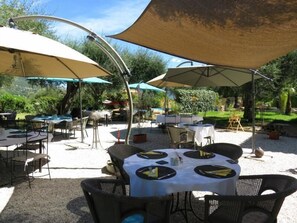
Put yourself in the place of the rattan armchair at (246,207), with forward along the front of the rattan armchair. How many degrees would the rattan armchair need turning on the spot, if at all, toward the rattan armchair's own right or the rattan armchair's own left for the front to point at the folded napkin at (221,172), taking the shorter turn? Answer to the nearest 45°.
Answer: approximately 45° to the rattan armchair's own right

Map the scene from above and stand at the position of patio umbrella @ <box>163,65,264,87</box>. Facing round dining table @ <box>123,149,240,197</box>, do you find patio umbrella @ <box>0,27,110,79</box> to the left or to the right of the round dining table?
right

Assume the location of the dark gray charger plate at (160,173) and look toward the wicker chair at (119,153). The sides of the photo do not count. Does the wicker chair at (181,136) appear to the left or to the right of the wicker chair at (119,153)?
right

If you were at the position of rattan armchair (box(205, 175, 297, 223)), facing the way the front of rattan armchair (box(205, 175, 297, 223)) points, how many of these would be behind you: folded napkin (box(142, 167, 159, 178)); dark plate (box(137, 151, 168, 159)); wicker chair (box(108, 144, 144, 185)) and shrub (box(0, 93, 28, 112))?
0

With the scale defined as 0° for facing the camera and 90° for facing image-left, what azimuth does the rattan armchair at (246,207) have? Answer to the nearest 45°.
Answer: approximately 90°

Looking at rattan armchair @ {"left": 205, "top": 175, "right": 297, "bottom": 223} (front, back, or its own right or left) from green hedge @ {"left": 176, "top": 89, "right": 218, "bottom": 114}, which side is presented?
right

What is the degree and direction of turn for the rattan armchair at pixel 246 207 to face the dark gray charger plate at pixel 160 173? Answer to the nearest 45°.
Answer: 0° — it already faces it

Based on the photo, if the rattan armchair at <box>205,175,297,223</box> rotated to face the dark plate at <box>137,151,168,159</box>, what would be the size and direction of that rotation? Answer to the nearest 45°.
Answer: approximately 45° to its right

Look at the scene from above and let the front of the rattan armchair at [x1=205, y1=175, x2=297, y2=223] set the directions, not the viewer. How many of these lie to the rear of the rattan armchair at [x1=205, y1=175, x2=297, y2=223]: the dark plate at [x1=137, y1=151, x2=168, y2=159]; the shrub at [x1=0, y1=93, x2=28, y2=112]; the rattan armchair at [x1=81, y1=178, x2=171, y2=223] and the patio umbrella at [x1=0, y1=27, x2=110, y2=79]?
0

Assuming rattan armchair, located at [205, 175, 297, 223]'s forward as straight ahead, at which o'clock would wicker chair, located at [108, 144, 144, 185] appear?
The wicker chair is roughly at 1 o'clock from the rattan armchair.

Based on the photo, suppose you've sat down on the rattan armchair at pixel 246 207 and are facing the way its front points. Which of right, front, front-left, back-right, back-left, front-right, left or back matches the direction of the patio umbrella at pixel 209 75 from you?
right

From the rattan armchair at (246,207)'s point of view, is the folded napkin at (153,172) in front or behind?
in front

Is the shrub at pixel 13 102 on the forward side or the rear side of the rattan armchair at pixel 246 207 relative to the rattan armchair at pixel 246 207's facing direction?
on the forward side
